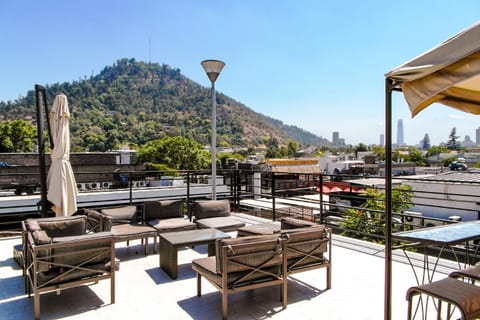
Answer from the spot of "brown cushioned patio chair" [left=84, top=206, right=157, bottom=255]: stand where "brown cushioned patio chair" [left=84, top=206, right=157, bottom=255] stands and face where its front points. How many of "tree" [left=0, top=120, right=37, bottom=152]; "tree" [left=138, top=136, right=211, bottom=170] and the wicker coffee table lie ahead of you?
1

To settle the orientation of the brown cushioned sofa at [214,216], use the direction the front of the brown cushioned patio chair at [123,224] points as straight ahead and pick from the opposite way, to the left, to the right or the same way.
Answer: the same way

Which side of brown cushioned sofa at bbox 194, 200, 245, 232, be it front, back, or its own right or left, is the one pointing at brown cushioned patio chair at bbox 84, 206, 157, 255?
right

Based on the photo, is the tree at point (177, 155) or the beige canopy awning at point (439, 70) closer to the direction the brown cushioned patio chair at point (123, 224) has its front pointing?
the beige canopy awning

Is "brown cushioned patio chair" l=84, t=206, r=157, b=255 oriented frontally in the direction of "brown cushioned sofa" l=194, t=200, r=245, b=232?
no

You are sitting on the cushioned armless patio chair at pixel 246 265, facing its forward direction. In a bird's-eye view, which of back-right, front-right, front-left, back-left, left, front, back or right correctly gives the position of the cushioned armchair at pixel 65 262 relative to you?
front-left

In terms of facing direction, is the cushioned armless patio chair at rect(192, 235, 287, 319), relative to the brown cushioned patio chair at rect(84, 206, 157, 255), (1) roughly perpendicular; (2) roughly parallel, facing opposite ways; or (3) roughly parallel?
roughly parallel, facing opposite ways

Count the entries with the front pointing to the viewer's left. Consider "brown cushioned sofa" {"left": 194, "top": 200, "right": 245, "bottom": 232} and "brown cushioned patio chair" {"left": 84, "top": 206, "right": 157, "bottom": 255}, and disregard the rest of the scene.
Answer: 0

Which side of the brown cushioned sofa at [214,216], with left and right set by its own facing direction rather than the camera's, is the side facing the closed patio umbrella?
right

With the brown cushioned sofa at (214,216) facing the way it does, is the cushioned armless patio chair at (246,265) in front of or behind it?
in front

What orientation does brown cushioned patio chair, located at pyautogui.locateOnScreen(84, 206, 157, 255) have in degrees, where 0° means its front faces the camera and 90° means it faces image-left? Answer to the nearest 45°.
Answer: approximately 315°

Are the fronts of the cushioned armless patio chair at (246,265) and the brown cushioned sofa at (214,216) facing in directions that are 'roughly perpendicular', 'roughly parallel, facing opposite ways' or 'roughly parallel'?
roughly parallel, facing opposite ways

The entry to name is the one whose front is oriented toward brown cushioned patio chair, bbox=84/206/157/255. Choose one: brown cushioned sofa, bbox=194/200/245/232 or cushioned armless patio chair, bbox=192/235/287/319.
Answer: the cushioned armless patio chair

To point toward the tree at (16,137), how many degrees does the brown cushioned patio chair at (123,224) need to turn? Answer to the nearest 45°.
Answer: approximately 135° to its left

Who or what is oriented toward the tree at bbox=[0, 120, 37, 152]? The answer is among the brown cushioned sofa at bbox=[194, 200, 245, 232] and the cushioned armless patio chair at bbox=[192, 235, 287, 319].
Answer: the cushioned armless patio chair

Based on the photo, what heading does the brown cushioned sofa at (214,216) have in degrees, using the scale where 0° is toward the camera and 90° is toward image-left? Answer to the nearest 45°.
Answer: approximately 315°

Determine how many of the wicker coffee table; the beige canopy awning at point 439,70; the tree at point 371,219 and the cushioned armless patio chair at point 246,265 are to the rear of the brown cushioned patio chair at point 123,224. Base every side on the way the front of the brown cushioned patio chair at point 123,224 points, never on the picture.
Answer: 0

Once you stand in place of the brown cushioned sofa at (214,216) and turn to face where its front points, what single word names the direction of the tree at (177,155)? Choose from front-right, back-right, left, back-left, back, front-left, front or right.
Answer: back-left
